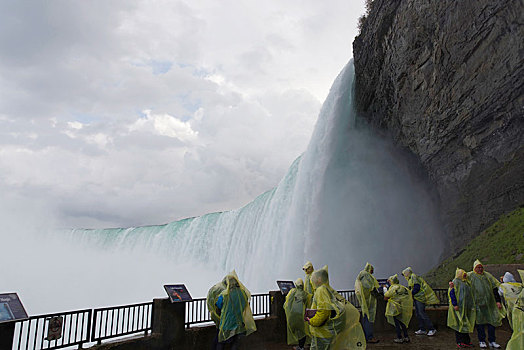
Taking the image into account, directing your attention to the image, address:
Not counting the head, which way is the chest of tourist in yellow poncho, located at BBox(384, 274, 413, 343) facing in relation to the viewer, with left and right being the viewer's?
facing to the left of the viewer

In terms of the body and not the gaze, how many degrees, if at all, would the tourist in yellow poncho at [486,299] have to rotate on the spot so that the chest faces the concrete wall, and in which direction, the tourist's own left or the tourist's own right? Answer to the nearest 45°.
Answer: approximately 45° to the tourist's own right

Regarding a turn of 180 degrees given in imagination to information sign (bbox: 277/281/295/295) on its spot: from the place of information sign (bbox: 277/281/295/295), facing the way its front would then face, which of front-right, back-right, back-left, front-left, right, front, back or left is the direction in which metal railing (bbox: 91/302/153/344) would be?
back-left

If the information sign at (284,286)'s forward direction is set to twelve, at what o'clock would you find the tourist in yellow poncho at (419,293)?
The tourist in yellow poncho is roughly at 9 o'clock from the information sign.

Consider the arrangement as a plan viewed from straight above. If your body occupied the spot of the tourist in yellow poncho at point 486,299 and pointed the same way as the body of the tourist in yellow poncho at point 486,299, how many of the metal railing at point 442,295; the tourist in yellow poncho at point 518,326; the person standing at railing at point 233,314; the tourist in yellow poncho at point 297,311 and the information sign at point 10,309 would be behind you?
1

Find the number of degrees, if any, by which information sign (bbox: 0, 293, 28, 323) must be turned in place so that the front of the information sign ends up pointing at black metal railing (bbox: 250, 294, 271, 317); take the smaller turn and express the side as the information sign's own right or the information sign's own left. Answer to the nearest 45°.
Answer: approximately 90° to the information sign's own left

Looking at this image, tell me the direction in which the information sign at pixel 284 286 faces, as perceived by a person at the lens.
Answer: facing the viewer

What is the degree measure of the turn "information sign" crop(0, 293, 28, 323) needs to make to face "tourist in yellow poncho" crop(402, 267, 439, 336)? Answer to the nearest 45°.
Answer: approximately 45° to its left

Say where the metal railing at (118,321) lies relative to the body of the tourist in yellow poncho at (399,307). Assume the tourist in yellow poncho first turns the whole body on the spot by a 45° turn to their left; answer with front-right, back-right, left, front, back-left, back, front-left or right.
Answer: front

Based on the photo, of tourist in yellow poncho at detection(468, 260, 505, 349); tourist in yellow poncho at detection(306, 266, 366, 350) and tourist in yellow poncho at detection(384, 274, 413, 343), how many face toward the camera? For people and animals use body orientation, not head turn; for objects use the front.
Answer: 1
